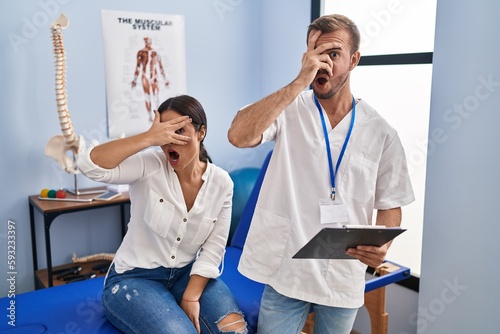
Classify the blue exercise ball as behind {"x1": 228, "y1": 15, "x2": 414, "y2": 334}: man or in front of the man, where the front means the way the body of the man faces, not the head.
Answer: behind

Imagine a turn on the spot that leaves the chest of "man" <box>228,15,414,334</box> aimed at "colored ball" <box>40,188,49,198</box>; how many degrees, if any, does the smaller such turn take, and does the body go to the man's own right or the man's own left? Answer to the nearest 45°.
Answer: approximately 135° to the man's own right

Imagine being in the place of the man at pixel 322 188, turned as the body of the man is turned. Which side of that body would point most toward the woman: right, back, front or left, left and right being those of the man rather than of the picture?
right

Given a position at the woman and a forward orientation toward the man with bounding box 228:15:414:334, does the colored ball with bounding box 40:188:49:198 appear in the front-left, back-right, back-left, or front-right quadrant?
back-left

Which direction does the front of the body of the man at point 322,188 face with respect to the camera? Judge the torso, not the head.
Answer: toward the camera

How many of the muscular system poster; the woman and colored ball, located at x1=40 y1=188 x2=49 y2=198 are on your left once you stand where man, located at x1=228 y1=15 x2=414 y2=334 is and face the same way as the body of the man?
0

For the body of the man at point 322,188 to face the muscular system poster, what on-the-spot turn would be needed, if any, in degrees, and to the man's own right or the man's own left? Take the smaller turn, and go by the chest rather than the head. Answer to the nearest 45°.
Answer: approximately 135° to the man's own right
